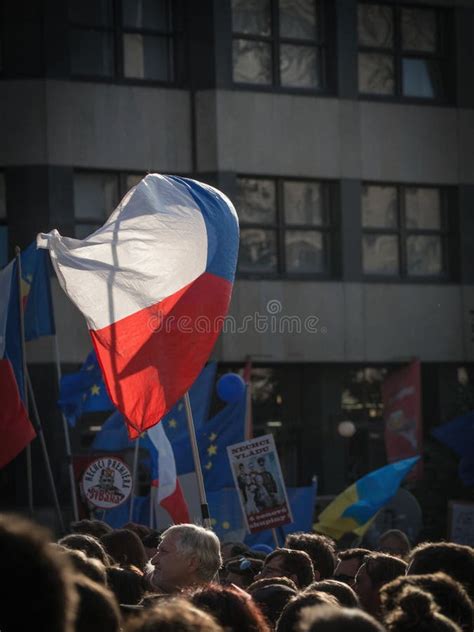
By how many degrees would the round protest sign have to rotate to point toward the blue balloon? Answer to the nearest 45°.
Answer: approximately 135° to its left

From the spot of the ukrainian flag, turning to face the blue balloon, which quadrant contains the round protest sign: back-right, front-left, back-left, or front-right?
front-left

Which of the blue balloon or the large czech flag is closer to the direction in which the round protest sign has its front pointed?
the large czech flag

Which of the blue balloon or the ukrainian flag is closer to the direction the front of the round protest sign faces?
the ukrainian flag

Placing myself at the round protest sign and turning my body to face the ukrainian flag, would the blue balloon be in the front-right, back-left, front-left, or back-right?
front-left

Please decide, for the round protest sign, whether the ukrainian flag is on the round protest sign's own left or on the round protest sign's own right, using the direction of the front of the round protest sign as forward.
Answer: on the round protest sign's own left

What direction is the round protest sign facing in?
toward the camera
